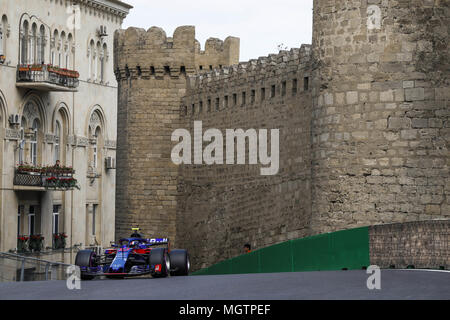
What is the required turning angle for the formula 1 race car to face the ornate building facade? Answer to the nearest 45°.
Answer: approximately 135° to its right

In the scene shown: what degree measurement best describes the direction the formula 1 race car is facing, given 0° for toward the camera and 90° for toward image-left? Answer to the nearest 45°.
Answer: approximately 45°

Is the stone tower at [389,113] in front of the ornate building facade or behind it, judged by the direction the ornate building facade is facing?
in front

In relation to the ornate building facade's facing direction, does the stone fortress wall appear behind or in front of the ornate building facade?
in front

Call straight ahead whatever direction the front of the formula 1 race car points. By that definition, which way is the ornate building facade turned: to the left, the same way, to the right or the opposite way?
to the left

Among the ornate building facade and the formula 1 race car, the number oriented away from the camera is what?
0

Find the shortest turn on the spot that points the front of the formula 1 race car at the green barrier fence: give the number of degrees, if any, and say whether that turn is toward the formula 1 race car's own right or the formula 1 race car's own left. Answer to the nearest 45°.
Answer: approximately 135° to the formula 1 race car's own left

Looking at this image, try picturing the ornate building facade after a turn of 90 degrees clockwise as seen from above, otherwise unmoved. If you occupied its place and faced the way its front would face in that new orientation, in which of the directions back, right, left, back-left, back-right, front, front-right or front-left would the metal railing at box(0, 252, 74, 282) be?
front-left

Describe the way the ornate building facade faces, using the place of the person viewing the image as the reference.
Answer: facing the viewer and to the right of the viewer
